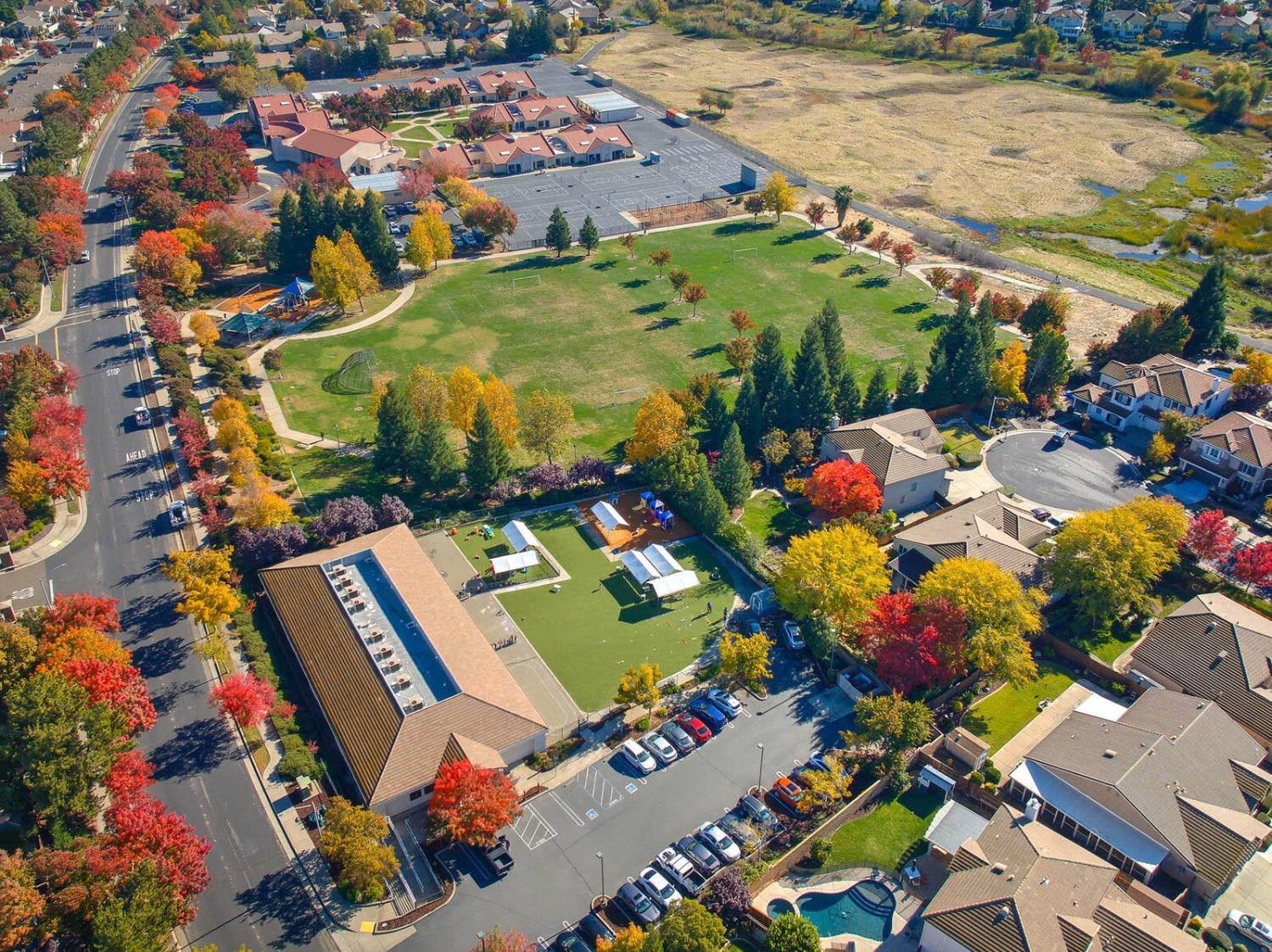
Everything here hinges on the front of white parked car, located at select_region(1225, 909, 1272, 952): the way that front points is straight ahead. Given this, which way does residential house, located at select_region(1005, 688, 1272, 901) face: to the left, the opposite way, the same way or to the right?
the opposite way

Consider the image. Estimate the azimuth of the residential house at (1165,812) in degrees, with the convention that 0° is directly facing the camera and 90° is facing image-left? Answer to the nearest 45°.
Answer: approximately 315°

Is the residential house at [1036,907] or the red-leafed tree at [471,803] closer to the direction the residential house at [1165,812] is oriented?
the residential house

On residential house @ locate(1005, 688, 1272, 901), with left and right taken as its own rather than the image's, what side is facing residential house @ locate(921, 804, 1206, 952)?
right

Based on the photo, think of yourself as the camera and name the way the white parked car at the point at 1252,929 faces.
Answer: facing away from the viewer and to the left of the viewer

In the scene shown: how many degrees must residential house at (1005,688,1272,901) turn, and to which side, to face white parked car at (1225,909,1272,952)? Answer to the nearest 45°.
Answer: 0° — it already faces it

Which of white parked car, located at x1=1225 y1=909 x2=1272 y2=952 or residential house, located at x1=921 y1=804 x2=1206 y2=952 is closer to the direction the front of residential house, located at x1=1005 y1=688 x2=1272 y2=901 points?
the white parked car
